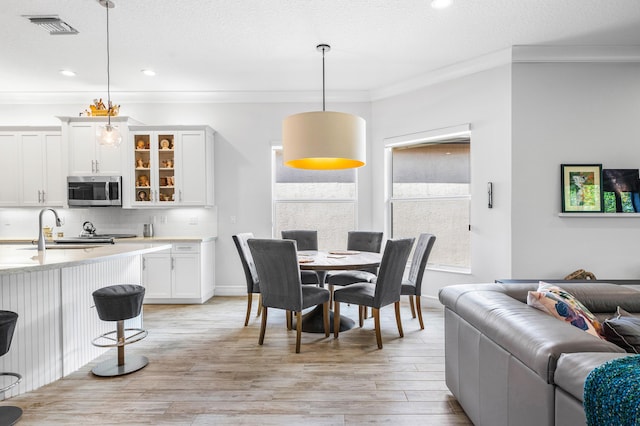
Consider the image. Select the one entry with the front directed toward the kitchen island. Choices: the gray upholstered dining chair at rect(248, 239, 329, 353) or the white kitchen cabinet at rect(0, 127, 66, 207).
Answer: the white kitchen cabinet

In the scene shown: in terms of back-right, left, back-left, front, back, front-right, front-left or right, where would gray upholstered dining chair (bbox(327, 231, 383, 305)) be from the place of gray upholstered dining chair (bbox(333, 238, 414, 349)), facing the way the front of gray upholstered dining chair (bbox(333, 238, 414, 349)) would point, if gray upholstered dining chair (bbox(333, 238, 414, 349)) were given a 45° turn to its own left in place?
right

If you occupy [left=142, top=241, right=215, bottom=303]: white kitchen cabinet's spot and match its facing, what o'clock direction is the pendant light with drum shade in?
The pendant light with drum shade is roughly at 11 o'clock from the white kitchen cabinet.

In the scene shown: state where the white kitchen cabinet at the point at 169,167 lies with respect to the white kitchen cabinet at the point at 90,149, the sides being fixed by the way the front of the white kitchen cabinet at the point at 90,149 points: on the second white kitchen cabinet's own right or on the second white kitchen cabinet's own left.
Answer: on the second white kitchen cabinet's own left

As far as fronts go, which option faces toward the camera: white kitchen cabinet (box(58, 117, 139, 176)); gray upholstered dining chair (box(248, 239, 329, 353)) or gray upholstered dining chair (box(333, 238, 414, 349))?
the white kitchen cabinet

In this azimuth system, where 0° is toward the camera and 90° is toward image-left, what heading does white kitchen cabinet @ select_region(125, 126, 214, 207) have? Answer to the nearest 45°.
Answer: approximately 0°

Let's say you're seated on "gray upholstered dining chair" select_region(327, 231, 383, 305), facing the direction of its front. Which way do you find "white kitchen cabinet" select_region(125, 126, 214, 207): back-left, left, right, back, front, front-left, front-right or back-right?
front-right

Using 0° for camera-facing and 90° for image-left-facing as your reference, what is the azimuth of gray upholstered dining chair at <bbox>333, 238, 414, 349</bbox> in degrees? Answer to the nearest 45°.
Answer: approximately 135°

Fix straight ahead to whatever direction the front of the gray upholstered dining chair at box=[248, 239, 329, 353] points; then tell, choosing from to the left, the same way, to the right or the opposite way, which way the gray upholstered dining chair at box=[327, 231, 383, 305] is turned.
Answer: the opposite way

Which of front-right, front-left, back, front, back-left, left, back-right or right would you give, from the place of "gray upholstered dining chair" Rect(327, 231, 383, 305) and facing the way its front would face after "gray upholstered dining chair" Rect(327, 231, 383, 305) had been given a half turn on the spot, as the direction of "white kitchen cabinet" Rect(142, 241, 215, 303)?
back-left

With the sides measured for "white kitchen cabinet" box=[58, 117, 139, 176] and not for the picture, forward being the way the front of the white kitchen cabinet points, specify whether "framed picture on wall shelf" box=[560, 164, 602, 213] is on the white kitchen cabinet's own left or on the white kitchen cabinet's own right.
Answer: on the white kitchen cabinet's own left
